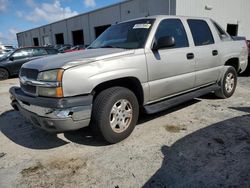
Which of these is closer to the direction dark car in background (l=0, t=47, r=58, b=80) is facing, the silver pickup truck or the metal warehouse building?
the silver pickup truck

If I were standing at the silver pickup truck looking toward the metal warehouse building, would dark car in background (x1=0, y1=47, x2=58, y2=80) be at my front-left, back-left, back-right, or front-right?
front-left

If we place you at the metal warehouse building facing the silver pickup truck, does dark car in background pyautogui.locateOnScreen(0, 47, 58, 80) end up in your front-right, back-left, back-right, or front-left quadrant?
front-right

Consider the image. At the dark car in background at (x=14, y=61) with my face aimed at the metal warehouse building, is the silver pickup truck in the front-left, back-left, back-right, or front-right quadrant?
back-right

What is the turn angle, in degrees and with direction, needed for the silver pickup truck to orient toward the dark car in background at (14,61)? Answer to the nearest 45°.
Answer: approximately 90° to its right

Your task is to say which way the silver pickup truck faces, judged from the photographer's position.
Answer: facing the viewer and to the left of the viewer

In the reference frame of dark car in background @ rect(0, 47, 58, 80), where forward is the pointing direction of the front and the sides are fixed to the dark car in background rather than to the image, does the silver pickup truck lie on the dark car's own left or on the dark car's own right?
on the dark car's own left

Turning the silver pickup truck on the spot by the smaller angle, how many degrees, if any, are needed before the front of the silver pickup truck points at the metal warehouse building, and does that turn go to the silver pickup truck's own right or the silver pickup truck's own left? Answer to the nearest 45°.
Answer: approximately 135° to the silver pickup truck's own right
